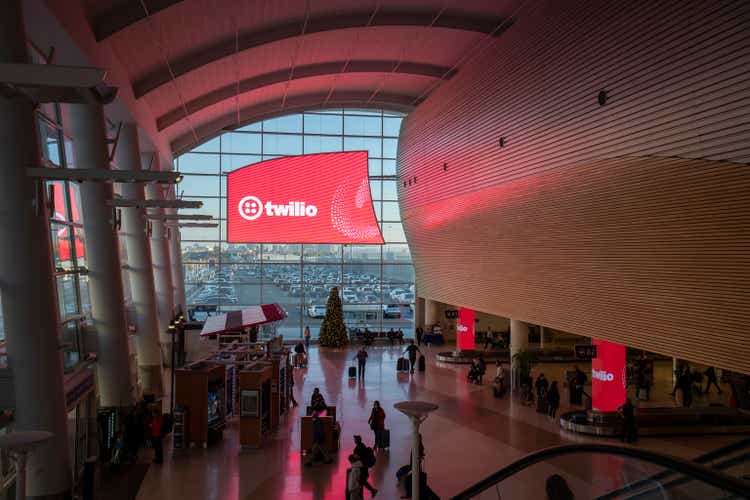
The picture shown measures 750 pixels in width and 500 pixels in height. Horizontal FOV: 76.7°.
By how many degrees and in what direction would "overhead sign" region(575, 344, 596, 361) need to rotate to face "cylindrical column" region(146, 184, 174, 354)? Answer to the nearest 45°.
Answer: approximately 90° to its right

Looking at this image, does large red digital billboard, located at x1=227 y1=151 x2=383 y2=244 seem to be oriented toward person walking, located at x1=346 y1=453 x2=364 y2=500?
yes

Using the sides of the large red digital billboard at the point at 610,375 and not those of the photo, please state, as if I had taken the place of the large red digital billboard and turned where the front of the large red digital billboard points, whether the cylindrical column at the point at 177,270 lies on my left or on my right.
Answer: on my right

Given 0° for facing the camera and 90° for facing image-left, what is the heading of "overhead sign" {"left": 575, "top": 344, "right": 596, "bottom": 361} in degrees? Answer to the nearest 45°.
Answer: approximately 0°

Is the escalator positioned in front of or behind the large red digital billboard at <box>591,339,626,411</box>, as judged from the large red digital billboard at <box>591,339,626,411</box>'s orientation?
in front
